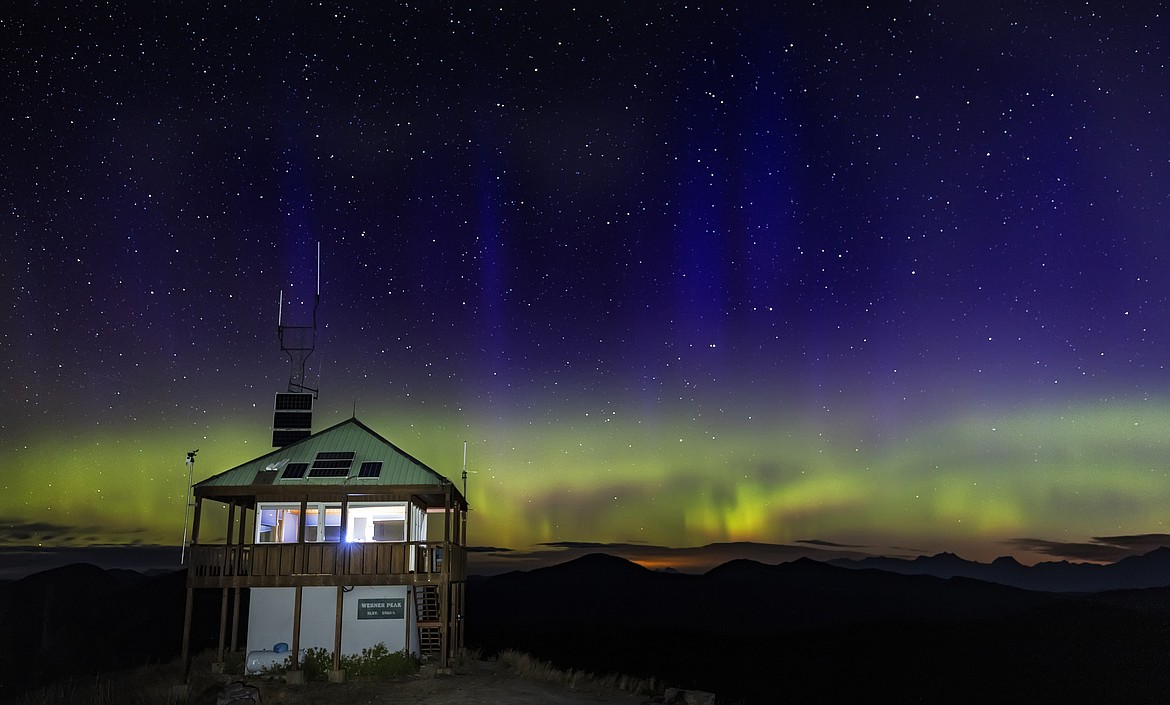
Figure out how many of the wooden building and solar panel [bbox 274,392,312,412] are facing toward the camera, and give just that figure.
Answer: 2

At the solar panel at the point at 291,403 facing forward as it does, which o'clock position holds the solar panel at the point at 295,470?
the solar panel at the point at 295,470 is roughly at 12 o'clock from the solar panel at the point at 291,403.

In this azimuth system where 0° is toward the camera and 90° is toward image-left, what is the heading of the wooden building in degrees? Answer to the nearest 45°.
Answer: approximately 0°

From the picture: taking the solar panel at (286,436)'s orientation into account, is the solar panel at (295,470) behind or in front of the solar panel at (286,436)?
in front

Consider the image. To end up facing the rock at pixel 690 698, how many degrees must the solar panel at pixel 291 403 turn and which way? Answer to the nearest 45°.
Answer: approximately 45° to its left
